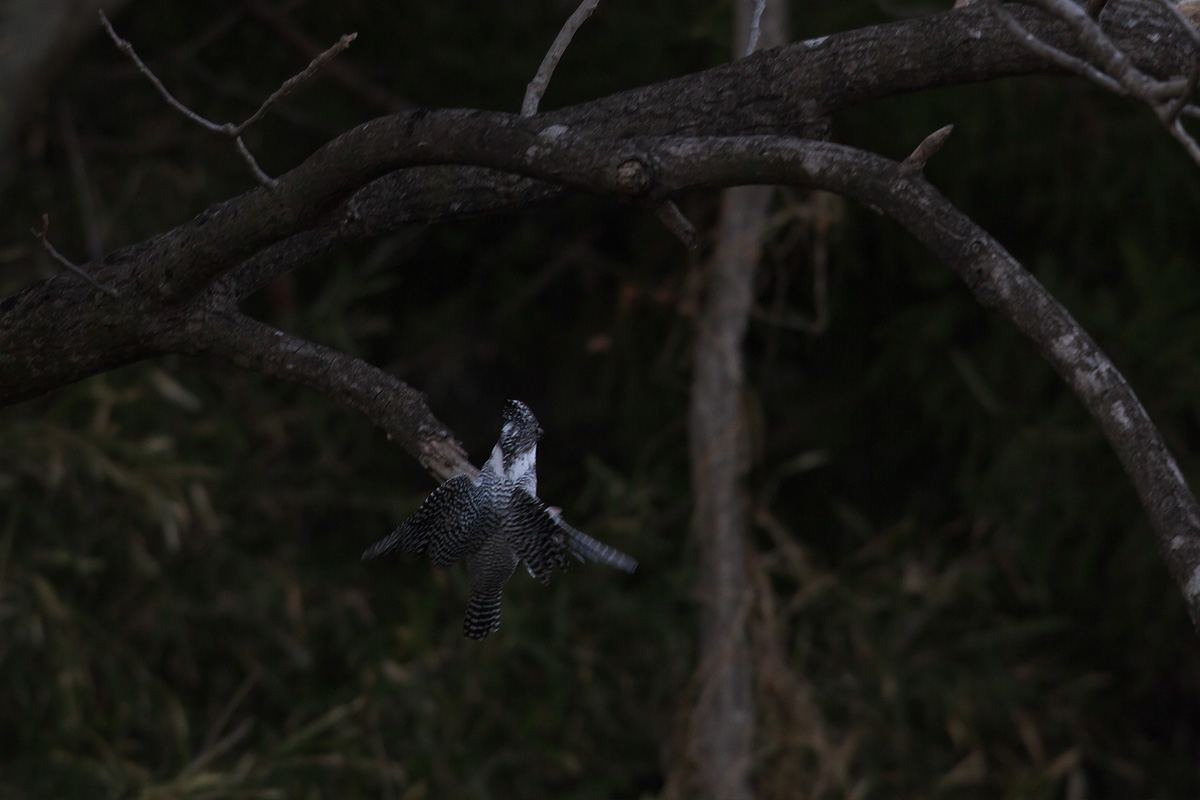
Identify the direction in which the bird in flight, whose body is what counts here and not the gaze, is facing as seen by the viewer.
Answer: away from the camera

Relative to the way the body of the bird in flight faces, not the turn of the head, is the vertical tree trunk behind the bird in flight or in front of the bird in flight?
in front
